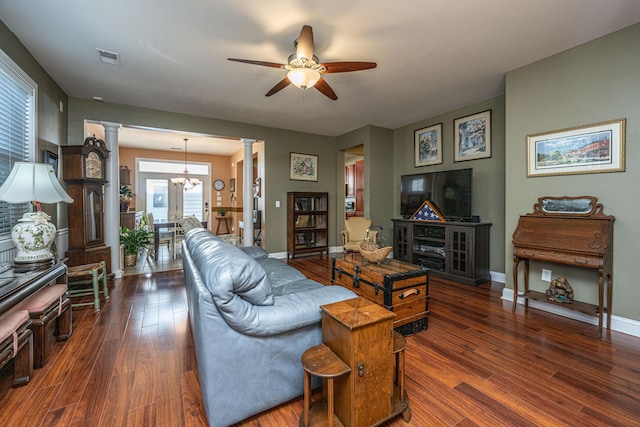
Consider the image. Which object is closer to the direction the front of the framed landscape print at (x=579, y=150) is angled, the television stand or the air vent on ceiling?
the air vent on ceiling

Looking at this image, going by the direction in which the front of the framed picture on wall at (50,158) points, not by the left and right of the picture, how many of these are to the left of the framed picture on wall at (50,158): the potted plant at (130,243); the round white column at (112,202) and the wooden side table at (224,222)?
3

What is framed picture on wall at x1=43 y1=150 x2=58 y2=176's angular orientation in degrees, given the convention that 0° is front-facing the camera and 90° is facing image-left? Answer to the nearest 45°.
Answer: approximately 315°

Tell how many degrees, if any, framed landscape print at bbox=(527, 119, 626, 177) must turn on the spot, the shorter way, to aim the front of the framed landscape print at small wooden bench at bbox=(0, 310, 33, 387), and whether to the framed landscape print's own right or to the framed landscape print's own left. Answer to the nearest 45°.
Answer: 0° — it already faces it

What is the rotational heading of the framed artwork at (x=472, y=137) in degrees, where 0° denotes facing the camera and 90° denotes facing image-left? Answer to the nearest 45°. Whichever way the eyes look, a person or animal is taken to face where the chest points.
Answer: approximately 45°

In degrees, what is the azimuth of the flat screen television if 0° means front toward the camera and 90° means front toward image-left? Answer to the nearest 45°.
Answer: approximately 45°
